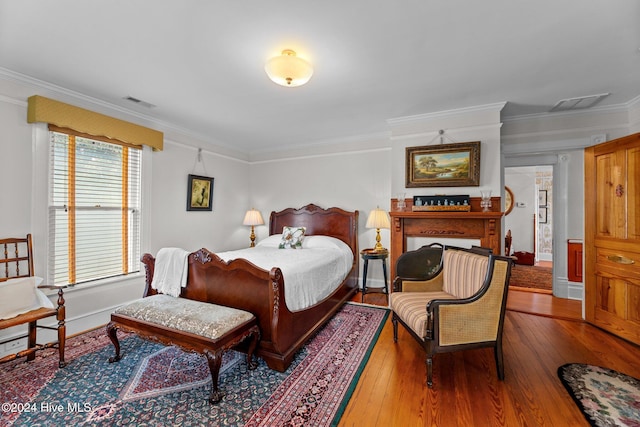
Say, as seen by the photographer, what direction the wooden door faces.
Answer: facing the viewer and to the left of the viewer

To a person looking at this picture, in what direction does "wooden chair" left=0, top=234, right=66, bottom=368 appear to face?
facing the viewer and to the right of the viewer

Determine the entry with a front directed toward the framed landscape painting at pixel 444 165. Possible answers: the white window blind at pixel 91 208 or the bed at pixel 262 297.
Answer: the white window blind

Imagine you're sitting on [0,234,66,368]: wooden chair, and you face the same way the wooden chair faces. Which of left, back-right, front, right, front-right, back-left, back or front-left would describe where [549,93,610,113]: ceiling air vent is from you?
front

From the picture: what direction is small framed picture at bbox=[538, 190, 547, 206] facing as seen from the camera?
toward the camera

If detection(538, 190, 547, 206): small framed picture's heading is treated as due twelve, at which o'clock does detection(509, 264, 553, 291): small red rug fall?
The small red rug is roughly at 12 o'clock from the small framed picture.

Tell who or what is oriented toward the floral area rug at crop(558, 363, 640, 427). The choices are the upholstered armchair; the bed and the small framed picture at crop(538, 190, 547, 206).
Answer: the small framed picture

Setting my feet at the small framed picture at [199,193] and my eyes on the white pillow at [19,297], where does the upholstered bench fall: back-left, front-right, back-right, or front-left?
front-left

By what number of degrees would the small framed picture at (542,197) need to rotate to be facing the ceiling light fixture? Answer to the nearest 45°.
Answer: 0° — it already faces it

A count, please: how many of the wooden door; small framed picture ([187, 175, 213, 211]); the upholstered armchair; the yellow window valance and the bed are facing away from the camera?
0

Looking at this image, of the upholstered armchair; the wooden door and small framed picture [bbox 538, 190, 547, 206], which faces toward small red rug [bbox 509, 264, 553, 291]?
the small framed picture

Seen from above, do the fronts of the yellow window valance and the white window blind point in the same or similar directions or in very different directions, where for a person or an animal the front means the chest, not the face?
same or similar directions

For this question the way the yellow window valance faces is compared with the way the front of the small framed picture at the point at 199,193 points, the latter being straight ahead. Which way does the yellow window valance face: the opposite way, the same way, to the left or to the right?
the same way

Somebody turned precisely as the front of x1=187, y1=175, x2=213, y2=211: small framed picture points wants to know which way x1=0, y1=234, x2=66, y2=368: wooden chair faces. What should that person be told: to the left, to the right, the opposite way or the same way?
the same way

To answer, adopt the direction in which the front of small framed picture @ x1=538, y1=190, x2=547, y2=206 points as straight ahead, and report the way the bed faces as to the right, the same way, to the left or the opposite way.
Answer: the same way

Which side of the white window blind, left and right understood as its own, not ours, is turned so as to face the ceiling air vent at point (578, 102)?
front

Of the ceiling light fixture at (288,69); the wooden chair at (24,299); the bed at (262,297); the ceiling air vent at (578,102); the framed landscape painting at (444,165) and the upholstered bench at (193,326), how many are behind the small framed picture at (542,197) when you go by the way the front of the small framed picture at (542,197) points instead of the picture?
0

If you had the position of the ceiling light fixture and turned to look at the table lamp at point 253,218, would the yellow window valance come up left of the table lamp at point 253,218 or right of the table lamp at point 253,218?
left

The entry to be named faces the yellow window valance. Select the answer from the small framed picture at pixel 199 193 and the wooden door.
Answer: the wooden door
